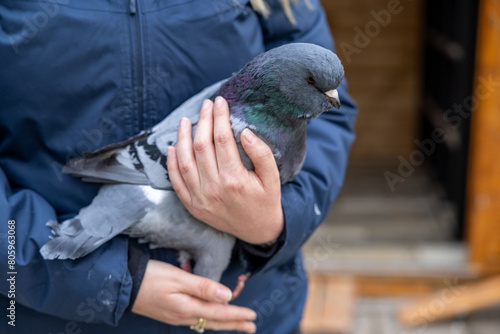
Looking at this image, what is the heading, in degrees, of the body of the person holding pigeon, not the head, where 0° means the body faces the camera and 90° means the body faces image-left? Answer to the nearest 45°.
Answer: approximately 0°
